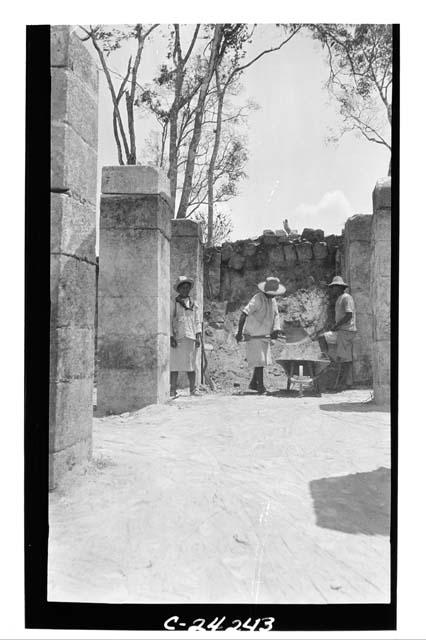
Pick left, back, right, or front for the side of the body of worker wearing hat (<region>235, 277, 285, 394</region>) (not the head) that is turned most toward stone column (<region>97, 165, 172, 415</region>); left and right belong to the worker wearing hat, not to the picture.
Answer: right

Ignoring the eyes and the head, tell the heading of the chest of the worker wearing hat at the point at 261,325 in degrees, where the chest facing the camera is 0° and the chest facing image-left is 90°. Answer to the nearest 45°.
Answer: approximately 315°

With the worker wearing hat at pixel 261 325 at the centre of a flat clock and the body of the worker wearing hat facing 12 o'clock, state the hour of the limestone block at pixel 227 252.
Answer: The limestone block is roughly at 7 o'clock from the worker wearing hat.

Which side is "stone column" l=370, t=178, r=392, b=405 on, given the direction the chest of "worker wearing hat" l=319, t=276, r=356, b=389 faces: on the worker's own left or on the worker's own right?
on the worker's own left

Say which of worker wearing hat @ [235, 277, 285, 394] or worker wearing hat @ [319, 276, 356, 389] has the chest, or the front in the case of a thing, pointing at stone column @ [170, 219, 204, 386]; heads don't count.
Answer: worker wearing hat @ [319, 276, 356, 389]

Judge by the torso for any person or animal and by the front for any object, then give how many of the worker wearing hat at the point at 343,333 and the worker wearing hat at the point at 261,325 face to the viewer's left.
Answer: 1

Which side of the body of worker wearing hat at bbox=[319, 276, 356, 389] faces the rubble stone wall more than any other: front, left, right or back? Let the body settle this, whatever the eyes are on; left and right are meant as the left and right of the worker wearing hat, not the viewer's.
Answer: right

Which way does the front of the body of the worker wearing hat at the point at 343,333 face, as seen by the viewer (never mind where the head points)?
to the viewer's left

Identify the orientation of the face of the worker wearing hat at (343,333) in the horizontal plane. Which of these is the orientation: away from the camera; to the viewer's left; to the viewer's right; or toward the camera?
to the viewer's left

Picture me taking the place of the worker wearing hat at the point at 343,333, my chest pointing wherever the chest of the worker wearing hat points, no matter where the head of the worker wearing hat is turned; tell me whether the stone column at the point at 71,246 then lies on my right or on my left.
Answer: on my left

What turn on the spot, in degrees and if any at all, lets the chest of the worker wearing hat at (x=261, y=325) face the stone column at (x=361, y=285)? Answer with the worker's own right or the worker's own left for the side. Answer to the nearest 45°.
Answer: approximately 90° to the worker's own left

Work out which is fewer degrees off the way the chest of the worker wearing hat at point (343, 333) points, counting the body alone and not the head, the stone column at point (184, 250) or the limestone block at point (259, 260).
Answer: the stone column

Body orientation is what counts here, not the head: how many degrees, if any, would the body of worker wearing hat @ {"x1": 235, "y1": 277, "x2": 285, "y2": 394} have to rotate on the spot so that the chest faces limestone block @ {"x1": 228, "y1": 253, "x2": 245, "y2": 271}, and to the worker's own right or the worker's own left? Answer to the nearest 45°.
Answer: approximately 135° to the worker's own left

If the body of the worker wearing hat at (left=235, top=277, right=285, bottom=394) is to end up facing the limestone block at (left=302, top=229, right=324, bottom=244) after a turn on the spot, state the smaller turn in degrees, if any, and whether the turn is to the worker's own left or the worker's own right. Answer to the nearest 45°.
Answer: approximately 135° to the worker's own left

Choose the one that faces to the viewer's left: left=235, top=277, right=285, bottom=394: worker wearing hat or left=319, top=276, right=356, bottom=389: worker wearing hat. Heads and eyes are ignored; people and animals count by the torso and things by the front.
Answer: left=319, top=276, right=356, bottom=389: worker wearing hat
